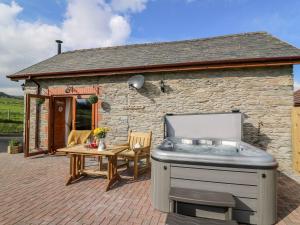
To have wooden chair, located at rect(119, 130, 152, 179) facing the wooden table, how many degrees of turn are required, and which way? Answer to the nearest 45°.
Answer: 0° — it already faces it

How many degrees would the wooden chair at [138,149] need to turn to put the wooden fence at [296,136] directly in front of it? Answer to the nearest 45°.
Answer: approximately 135° to its left

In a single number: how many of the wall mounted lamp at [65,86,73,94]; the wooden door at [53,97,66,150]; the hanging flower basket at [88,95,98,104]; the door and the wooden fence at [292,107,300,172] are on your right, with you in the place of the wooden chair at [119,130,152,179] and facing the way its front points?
4

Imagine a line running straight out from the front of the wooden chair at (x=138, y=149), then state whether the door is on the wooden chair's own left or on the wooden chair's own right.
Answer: on the wooden chair's own right

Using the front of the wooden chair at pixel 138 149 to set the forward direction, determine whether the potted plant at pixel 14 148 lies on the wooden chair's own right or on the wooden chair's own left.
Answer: on the wooden chair's own right

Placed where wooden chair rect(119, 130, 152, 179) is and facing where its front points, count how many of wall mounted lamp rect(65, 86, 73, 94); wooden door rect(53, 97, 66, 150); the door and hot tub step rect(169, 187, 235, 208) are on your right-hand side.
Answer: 3

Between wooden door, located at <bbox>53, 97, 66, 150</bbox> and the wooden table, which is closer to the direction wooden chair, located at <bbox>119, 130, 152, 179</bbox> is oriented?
the wooden table

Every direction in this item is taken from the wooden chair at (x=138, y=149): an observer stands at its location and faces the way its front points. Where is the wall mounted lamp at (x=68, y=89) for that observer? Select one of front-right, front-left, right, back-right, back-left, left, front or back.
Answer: right

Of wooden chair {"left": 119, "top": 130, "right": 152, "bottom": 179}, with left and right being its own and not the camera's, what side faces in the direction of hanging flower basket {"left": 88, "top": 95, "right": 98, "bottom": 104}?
right

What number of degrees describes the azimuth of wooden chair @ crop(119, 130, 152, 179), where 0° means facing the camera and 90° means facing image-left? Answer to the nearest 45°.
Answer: approximately 45°
